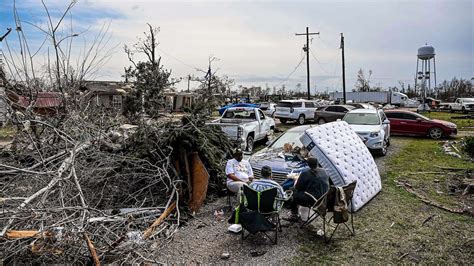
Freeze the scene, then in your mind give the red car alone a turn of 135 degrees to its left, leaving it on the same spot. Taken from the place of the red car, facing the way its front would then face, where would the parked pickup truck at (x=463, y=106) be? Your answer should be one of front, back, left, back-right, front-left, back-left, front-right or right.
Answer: front-right

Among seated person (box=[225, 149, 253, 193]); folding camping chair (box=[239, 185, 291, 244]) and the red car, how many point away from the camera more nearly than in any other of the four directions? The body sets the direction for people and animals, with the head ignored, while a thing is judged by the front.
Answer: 1

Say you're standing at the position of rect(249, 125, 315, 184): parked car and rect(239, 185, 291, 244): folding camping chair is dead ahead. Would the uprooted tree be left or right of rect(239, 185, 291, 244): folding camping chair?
right

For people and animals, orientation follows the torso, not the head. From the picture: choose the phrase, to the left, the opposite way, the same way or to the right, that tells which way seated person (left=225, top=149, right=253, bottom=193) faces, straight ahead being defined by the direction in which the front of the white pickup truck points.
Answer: to the right

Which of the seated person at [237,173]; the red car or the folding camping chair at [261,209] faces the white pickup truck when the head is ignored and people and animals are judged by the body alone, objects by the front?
the folding camping chair

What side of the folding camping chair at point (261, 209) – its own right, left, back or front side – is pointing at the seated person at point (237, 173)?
front

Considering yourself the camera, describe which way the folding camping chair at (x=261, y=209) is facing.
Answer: facing away from the viewer

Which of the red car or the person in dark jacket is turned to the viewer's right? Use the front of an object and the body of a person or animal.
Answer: the red car

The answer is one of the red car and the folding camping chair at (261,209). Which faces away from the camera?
the folding camping chair

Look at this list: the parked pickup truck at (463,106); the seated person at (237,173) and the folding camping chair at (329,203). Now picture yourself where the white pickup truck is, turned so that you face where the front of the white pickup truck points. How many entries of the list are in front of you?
1

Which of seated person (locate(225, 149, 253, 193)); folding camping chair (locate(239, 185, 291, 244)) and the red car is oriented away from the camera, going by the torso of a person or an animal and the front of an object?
the folding camping chair

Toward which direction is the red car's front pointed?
to the viewer's right

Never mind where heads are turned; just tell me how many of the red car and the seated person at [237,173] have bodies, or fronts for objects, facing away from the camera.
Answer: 0

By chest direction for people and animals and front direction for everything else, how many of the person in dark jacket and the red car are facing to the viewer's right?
1

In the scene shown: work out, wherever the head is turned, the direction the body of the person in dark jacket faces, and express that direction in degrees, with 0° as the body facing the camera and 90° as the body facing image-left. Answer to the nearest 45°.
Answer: approximately 135°
